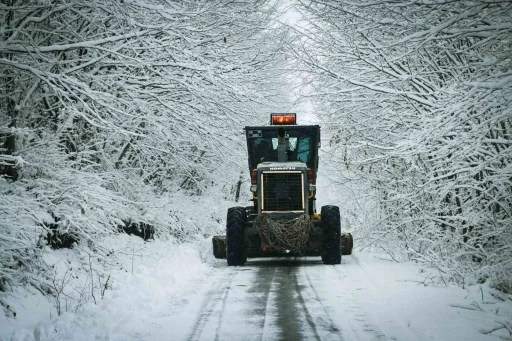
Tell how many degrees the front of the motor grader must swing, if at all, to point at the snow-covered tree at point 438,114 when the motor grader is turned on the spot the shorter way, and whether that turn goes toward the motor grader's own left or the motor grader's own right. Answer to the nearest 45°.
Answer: approximately 135° to the motor grader's own right

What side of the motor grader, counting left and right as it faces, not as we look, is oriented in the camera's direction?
back
